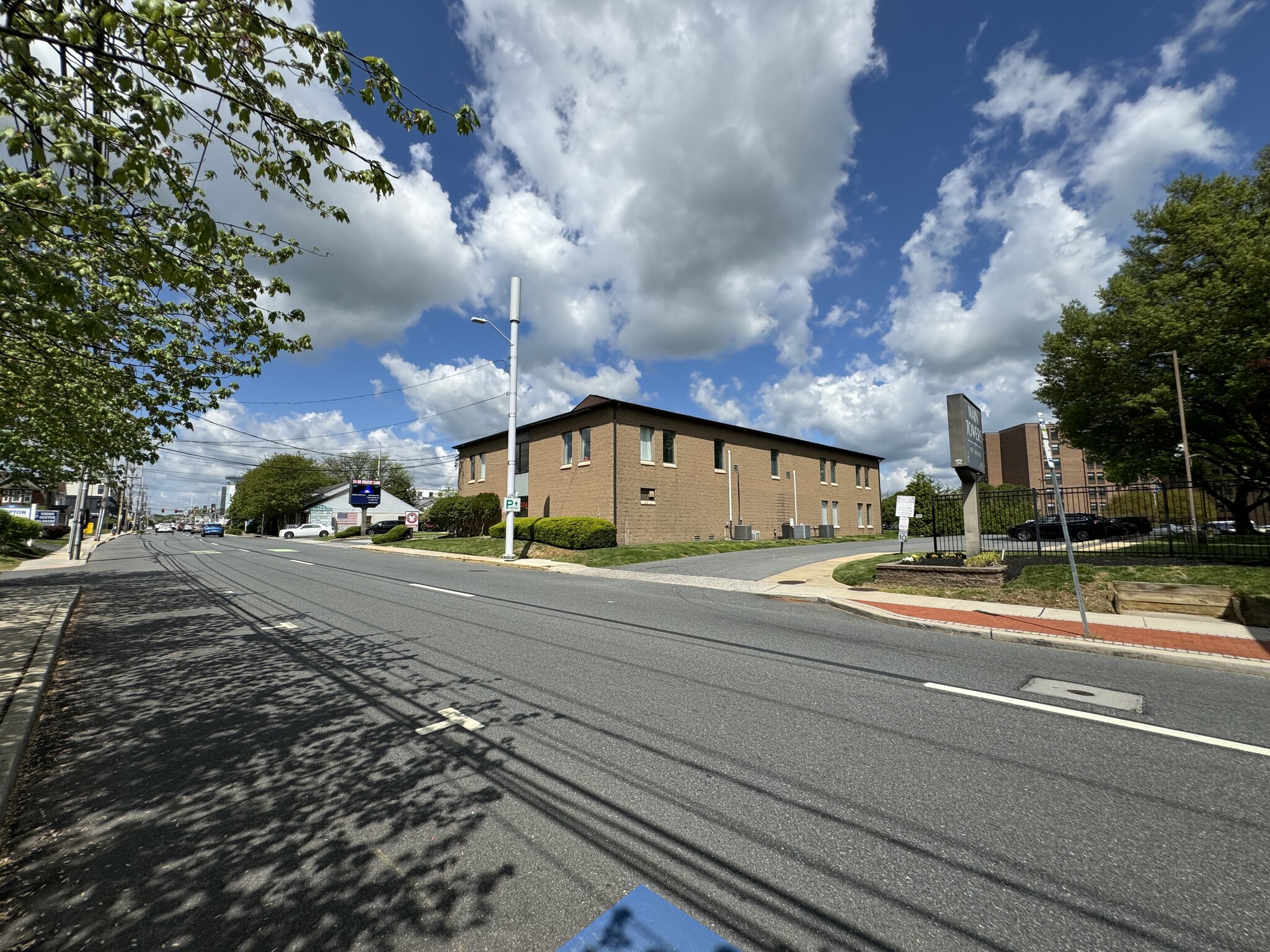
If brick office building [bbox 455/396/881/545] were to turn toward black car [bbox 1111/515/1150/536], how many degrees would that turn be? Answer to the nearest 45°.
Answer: approximately 135° to its left

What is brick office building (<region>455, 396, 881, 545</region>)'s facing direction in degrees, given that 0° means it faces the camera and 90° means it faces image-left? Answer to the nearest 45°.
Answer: approximately 45°

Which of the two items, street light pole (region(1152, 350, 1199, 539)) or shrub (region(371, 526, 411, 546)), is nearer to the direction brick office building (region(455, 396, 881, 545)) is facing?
the shrub

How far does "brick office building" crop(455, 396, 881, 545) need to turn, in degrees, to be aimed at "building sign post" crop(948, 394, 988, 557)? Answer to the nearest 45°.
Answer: approximately 90° to its left

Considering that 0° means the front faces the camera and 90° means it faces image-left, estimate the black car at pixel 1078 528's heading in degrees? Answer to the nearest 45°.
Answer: approximately 90°

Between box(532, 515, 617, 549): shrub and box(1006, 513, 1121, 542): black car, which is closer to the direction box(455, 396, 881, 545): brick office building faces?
the shrub
